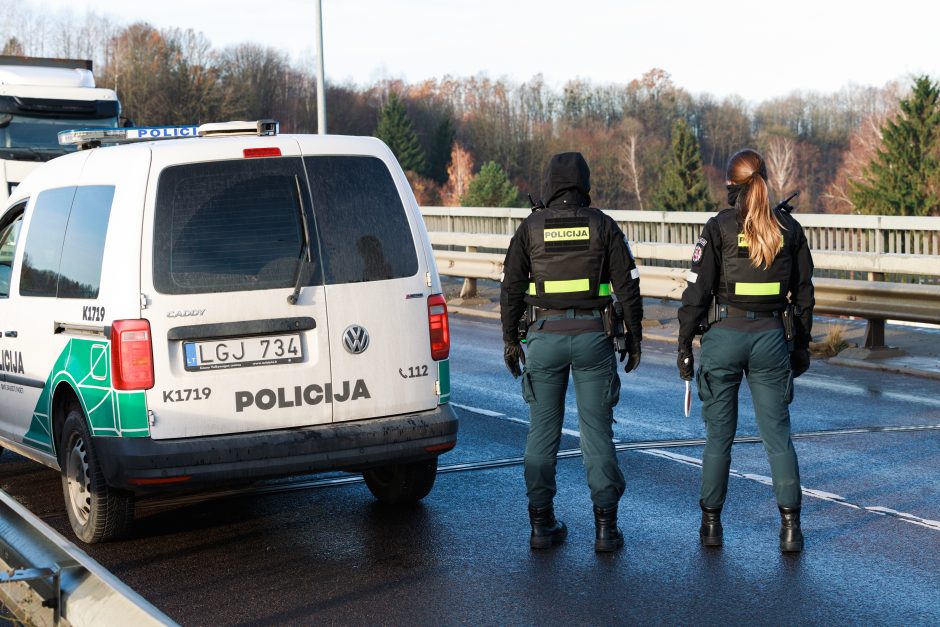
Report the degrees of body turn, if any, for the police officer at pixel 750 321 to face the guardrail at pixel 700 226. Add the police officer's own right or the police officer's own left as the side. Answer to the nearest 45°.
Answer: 0° — they already face it

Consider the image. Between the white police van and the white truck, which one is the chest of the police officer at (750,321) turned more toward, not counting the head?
the white truck

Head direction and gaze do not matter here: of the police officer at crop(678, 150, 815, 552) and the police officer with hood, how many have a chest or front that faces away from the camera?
2

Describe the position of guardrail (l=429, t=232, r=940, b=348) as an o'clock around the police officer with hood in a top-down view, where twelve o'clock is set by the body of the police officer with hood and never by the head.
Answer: The guardrail is roughly at 1 o'clock from the police officer with hood.

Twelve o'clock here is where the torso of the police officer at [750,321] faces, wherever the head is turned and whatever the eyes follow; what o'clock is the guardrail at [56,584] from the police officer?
The guardrail is roughly at 7 o'clock from the police officer.

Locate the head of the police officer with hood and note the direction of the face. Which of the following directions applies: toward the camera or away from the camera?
away from the camera

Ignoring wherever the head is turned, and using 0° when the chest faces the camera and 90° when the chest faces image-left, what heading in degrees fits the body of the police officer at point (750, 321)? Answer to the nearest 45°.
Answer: approximately 180°

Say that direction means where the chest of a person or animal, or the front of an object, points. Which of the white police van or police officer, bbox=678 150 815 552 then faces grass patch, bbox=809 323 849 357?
the police officer

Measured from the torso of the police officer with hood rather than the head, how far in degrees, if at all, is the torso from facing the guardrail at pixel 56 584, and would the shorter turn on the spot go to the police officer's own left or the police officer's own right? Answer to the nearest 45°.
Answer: approximately 135° to the police officer's own left

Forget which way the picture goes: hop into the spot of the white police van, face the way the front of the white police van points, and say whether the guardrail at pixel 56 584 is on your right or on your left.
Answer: on your left

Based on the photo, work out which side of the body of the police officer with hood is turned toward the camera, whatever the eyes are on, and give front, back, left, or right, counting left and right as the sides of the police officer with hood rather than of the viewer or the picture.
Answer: back

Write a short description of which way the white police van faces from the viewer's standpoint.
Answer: facing away from the viewer and to the left of the viewer
